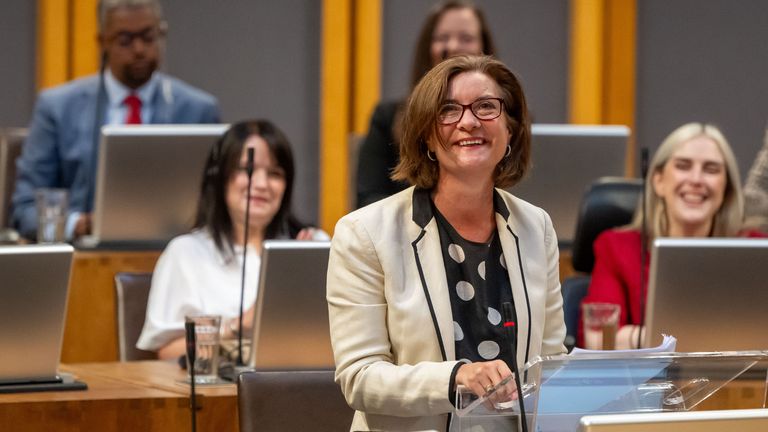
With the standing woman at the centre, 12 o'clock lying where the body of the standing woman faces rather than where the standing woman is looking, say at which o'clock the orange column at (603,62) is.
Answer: The orange column is roughly at 8 o'clock from the standing woman.

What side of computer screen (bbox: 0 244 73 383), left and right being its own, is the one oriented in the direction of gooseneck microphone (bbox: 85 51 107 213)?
front

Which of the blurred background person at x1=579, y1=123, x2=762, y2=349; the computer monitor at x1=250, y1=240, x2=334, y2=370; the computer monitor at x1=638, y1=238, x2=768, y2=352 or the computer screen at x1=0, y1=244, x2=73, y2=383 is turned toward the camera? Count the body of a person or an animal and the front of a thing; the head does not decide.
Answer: the blurred background person

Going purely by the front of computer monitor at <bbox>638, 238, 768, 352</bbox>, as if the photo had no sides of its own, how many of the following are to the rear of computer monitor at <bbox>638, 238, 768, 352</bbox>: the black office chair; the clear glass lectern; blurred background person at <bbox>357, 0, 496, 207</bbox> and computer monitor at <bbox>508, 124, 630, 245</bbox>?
1

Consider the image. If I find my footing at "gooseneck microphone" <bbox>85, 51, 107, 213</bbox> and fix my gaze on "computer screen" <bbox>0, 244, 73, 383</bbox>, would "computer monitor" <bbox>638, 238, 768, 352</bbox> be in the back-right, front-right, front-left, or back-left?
front-left

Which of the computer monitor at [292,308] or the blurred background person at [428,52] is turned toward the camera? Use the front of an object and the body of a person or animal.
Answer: the blurred background person

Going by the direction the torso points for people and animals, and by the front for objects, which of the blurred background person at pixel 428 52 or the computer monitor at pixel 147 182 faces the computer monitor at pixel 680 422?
the blurred background person

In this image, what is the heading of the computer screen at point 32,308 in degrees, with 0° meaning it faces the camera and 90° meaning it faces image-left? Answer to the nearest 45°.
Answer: approximately 180°

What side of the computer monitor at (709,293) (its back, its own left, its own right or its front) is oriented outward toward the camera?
back

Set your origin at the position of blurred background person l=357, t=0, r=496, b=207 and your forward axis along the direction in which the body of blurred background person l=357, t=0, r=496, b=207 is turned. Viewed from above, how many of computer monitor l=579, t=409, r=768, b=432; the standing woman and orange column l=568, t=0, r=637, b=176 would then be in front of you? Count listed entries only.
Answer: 2

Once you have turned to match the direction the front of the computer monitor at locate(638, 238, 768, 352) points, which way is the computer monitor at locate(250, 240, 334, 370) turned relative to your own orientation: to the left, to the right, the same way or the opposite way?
the same way

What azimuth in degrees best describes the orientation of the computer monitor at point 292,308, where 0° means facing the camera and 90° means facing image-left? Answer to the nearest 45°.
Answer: approximately 180°

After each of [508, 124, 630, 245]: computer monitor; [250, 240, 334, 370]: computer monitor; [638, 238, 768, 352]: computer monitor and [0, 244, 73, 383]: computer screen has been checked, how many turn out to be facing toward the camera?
0

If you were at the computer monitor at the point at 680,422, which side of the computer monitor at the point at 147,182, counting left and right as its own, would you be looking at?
back

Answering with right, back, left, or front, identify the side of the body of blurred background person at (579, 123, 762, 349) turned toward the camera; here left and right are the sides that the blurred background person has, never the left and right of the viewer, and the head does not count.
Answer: front

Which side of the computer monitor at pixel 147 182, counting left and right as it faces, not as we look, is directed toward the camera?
back

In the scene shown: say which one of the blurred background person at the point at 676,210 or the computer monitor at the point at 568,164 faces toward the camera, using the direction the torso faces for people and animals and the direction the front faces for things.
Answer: the blurred background person

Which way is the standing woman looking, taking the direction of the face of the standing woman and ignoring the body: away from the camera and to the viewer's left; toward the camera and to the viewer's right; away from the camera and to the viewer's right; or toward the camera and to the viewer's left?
toward the camera and to the viewer's right
